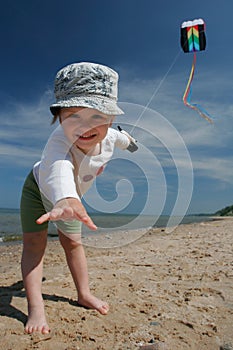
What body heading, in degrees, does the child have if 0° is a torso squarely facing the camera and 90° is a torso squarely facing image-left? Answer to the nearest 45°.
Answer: approximately 315°
